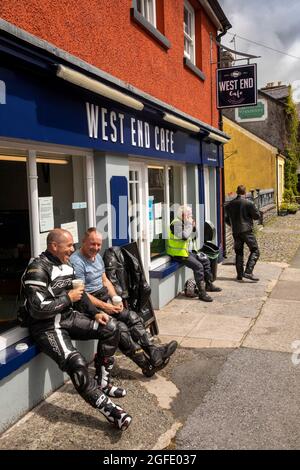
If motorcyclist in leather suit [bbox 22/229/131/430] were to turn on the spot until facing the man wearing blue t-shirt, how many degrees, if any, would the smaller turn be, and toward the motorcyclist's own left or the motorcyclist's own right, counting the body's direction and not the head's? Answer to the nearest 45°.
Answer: approximately 90° to the motorcyclist's own left

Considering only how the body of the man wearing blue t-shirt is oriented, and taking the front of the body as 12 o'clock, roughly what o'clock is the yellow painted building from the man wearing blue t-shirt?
The yellow painted building is roughly at 8 o'clock from the man wearing blue t-shirt.

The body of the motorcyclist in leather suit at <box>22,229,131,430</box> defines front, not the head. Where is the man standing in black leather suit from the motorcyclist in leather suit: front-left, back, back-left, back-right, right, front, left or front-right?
left

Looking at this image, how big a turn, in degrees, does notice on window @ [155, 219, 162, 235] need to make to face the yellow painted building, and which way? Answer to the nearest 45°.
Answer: approximately 135° to its left

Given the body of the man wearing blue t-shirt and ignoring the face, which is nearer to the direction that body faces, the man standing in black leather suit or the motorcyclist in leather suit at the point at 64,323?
the motorcyclist in leather suit

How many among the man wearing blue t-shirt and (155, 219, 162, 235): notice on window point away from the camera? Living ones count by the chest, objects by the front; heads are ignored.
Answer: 0

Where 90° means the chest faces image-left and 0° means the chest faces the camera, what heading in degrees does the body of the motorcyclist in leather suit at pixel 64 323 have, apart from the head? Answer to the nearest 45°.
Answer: approximately 315°

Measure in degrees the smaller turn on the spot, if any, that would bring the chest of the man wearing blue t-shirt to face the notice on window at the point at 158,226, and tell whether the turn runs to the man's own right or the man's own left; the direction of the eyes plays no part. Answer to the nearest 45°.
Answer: approximately 135° to the man's own left

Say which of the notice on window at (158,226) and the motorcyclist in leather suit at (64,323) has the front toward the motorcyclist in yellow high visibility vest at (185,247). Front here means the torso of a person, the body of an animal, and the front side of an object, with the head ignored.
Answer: the notice on window

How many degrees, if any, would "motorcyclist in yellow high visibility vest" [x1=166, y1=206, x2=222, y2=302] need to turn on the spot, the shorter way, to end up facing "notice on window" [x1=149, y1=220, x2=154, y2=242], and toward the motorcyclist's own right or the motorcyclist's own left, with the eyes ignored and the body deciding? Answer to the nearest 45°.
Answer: approximately 135° to the motorcyclist's own right

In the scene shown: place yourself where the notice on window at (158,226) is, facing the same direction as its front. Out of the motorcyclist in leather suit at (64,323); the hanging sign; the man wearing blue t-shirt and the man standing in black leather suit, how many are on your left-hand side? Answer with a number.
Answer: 2
